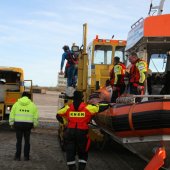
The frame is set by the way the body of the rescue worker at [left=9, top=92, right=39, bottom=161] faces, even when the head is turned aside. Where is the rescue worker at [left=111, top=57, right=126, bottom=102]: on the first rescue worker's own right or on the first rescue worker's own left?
on the first rescue worker's own right

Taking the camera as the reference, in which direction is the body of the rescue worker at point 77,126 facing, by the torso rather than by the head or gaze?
away from the camera

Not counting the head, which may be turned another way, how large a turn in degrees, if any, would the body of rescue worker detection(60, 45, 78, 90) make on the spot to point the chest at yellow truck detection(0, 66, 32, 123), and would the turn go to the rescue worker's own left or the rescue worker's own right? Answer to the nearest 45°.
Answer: approximately 45° to the rescue worker's own left

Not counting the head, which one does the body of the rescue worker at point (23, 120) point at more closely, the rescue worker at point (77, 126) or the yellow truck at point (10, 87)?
the yellow truck

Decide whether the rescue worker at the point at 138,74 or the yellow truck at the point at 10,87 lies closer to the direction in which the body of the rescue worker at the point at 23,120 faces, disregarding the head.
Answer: the yellow truck

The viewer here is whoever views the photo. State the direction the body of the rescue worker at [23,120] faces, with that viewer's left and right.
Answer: facing away from the viewer

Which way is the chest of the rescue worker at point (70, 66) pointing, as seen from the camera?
away from the camera
